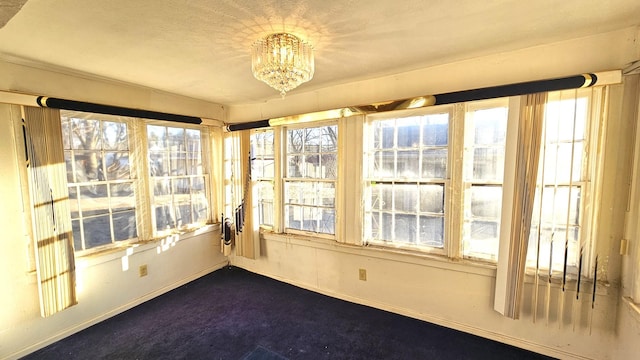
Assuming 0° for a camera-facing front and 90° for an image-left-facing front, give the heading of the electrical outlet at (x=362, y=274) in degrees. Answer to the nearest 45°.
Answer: approximately 0°

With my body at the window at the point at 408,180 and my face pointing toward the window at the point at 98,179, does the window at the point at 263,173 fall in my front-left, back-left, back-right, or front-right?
front-right

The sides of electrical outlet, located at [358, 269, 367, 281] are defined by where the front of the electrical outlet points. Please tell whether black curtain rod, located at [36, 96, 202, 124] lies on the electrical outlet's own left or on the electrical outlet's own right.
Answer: on the electrical outlet's own right

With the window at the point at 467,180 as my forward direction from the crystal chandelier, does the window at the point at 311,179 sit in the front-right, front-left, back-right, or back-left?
front-left

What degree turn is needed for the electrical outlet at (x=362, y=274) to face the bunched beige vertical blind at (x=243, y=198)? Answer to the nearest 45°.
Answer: approximately 90° to its right

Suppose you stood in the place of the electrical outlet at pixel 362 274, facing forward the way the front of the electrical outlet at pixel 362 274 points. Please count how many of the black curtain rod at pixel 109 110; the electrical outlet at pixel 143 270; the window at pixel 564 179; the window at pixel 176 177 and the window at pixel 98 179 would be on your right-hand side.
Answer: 4
